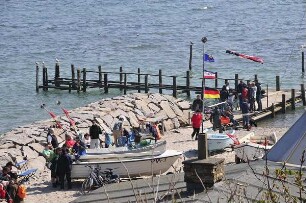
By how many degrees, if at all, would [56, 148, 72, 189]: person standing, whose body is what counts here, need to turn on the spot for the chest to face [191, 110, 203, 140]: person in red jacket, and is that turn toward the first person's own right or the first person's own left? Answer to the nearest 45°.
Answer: approximately 45° to the first person's own right

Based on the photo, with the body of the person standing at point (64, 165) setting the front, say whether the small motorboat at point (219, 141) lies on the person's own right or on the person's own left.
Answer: on the person's own right

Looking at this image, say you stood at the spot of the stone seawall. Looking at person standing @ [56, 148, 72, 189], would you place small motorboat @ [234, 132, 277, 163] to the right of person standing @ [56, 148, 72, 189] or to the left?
left

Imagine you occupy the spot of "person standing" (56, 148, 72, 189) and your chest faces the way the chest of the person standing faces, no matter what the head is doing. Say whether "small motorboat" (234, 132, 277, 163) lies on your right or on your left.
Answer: on your right

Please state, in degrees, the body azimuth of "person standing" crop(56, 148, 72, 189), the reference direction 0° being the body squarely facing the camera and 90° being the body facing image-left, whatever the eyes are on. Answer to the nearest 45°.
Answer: approximately 180°

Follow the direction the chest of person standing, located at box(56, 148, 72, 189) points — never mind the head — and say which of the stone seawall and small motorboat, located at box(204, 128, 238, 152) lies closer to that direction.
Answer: the stone seawall

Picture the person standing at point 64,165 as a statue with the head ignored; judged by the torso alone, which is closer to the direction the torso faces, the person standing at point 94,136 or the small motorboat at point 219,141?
the person standing
